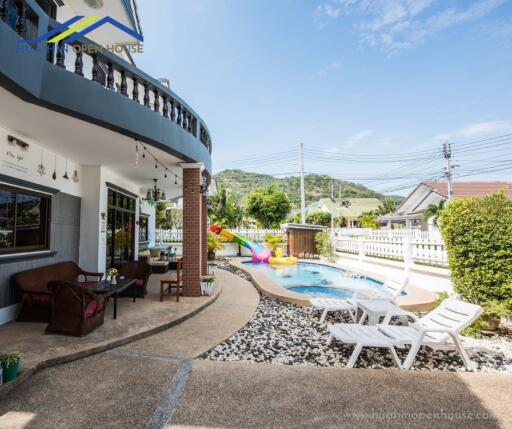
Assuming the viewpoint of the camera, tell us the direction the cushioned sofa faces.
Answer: facing the viewer and to the right of the viewer

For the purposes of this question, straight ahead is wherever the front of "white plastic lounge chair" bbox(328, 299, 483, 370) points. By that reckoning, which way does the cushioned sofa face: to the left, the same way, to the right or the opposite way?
the opposite way

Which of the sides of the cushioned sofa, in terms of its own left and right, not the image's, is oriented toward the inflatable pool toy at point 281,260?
left

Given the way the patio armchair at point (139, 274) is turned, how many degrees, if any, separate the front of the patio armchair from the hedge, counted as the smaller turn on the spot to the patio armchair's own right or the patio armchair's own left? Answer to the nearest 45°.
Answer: approximately 90° to the patio armchair's own left

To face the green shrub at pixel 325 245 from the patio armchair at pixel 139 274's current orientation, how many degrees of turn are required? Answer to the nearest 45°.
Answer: approximately 180°

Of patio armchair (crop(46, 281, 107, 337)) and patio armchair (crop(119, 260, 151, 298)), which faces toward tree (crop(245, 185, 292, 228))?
patio armchair (crop(46, 281, 107, 337))

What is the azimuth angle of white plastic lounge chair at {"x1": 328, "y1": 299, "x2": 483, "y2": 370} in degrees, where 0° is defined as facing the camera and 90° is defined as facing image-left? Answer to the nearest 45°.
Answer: approximately 90°

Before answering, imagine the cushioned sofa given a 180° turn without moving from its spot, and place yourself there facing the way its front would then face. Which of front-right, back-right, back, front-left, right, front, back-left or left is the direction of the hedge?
back

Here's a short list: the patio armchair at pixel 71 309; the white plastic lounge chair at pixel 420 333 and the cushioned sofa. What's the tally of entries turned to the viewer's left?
1

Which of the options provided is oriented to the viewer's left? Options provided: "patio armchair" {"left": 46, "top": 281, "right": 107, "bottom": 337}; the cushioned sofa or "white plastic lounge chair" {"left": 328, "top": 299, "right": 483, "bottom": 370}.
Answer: the white plastic lounge chair

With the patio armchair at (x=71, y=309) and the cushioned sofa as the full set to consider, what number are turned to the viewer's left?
0

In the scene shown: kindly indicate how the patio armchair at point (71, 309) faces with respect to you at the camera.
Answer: facing away from the viewer and to the right of the viewer

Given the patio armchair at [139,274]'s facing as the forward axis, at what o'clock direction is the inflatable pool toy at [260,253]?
The inflatable pool toy is roughly at 6 o'clock from the patio armchair.

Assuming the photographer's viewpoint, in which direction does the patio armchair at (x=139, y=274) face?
facing the viewer and to the left of the viewer

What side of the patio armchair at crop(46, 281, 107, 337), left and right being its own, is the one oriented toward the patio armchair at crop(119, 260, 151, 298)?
front
